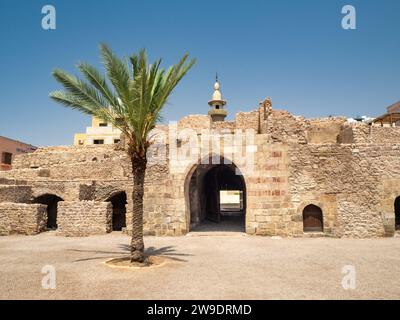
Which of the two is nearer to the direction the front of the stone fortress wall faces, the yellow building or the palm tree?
the palm tree

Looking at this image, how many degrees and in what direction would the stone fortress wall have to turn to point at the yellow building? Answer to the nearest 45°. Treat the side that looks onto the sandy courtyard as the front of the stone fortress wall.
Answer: approximately 135° to its right

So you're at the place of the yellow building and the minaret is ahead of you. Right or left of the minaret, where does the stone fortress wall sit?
right

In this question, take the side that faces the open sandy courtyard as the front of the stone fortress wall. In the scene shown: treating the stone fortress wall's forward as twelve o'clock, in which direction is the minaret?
The minaret is roughly at 6 o'clock from the stone fortress wall.

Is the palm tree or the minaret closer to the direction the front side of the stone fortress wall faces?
the palm tree

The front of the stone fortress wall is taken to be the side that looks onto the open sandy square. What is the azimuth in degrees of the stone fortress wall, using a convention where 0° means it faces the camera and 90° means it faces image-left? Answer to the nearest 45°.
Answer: approximately 0°
